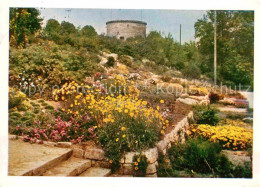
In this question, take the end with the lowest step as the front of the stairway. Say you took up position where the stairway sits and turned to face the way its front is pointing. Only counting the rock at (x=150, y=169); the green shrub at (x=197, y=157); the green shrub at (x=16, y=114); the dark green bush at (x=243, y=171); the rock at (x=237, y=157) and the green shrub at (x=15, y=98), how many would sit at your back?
2

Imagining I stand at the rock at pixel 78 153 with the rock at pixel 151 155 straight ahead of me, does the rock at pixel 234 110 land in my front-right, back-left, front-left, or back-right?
front-left

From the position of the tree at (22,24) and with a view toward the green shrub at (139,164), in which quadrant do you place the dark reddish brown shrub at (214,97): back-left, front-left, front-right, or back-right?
front-left

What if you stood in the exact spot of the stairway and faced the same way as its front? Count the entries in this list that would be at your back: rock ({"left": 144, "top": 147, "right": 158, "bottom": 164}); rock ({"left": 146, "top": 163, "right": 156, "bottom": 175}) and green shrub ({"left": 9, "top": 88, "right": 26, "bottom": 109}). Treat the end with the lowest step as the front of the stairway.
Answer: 1

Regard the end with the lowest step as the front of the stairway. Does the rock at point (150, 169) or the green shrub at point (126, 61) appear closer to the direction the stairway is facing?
the rock

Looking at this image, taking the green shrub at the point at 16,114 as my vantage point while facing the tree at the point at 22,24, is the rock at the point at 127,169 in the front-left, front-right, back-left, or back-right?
back-right
